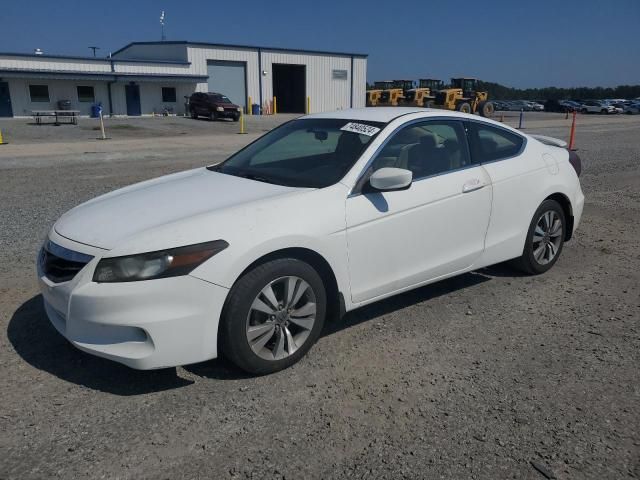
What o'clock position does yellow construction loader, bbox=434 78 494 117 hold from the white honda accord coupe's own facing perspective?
The yellow construction loader is roughly at 5 o'clock from the white honda accord coupe.

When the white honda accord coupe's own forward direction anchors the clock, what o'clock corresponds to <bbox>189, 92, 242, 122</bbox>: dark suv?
The dark suv is roughly at 4 o'clock from the white honda accord coupe.

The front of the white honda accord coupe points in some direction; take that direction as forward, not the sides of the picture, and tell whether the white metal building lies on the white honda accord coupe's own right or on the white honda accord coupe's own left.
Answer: on the white honda accord coupe's own right

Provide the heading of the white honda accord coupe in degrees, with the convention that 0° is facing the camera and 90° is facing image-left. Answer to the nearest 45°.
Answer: approximately 45°

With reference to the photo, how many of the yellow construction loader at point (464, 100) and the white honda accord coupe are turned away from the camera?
0

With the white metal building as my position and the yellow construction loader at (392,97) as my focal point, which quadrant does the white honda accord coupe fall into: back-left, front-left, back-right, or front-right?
front-right
